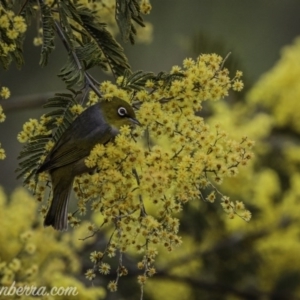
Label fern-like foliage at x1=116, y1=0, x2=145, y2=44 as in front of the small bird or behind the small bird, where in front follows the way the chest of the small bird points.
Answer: in front

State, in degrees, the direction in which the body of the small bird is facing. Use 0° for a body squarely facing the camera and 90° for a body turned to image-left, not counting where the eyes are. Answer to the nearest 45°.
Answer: approximately 270°
